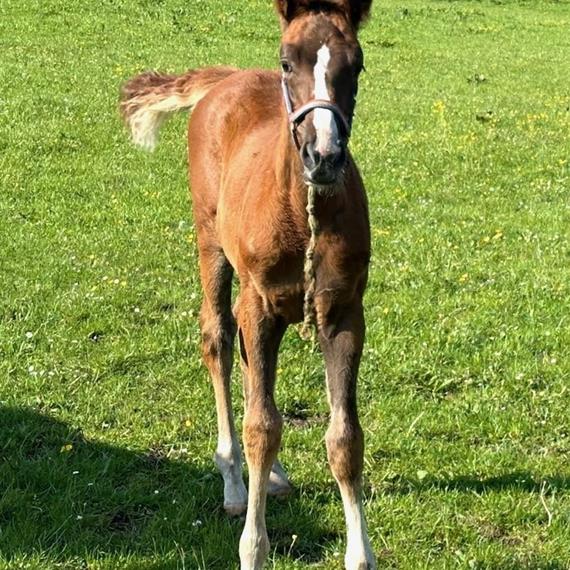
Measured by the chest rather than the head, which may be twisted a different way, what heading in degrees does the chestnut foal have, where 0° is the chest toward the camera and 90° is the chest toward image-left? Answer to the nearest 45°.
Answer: approximately 0°

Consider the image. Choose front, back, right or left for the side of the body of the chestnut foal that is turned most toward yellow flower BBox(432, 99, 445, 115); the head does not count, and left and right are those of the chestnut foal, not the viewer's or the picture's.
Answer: back
